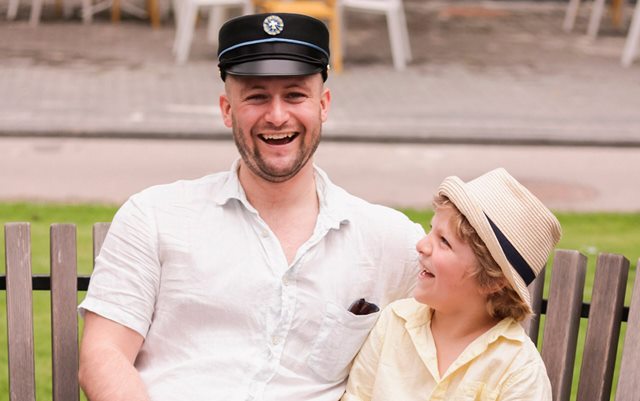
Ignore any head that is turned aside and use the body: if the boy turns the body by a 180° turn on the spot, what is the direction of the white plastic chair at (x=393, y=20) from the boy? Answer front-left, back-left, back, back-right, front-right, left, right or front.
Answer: front-left

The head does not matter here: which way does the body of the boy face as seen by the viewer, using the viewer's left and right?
facing the viewer and to the left of the viewer

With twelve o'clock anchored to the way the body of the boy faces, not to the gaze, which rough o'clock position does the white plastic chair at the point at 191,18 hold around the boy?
The white plastic chair is roughly at 4 o'clock from the boy.

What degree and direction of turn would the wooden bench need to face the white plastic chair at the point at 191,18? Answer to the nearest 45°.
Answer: approximately 180°

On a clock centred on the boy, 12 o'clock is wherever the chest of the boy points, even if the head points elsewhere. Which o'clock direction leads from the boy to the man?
The man is roughly at 2 o'clock from the boy.

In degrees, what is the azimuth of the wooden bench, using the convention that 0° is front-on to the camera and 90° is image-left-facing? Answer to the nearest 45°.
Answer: approximately 0°

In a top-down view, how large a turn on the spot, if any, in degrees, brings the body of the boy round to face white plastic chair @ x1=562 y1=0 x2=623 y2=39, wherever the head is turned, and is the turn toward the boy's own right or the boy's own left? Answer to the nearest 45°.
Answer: approximately 135° to the boy's own right

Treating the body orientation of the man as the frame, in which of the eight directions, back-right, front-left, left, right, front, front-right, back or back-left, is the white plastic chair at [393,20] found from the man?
back

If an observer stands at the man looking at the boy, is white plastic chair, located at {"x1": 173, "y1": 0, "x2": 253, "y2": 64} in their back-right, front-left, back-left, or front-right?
back-left

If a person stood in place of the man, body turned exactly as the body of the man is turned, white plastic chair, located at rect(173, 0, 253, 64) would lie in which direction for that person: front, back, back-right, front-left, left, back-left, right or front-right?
back

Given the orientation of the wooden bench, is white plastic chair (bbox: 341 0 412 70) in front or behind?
behind

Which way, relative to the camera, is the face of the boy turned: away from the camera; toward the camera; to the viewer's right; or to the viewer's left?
to the viewer's left
